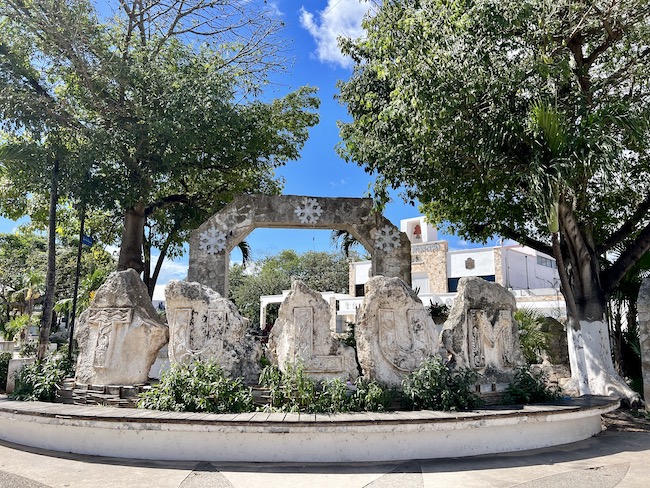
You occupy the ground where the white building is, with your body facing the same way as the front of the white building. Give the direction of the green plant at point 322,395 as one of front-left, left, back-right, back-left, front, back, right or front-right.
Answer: front-left

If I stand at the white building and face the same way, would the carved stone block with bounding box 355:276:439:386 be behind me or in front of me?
in front

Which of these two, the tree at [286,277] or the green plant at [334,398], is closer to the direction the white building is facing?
the green plant

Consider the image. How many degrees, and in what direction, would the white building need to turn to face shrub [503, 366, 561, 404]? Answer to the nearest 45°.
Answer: approximately 45° to its left

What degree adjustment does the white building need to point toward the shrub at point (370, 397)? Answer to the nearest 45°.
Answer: approximately 45° to its left

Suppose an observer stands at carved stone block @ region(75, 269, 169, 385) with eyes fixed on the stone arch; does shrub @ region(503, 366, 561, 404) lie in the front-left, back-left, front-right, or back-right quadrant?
front-right

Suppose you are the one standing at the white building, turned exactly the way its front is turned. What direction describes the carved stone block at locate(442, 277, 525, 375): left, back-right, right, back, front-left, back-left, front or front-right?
front-left

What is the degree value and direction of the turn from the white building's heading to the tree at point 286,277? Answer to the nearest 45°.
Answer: approximately 90° to its right

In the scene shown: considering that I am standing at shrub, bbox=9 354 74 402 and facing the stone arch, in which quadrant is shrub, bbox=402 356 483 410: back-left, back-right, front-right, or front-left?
front-right

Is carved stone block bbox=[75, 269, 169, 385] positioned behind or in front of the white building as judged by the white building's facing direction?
in front

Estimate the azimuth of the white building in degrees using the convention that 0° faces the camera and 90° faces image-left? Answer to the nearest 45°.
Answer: approximately 45°
